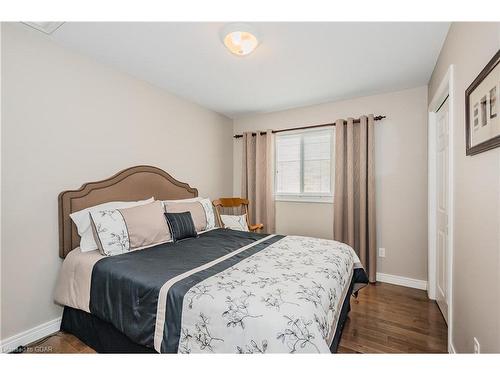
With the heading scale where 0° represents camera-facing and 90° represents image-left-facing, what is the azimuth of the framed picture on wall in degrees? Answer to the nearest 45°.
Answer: approximately 90°

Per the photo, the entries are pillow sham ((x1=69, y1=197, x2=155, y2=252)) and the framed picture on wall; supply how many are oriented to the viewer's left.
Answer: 1

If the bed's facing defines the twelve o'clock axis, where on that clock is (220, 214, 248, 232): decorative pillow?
The decorative pillow is roughly at 8 o'clock from the bed.

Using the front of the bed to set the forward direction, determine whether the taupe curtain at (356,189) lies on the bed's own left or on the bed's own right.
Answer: on the bed's own left

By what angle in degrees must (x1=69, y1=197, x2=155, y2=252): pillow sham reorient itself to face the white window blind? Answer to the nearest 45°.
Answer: approximately 45° to its left

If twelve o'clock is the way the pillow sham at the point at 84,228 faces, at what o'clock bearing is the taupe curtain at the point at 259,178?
The taupe curtain is roughly at 10 o'clock from the pillow sham.

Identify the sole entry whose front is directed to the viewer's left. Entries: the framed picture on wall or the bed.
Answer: the framed picture on wall
